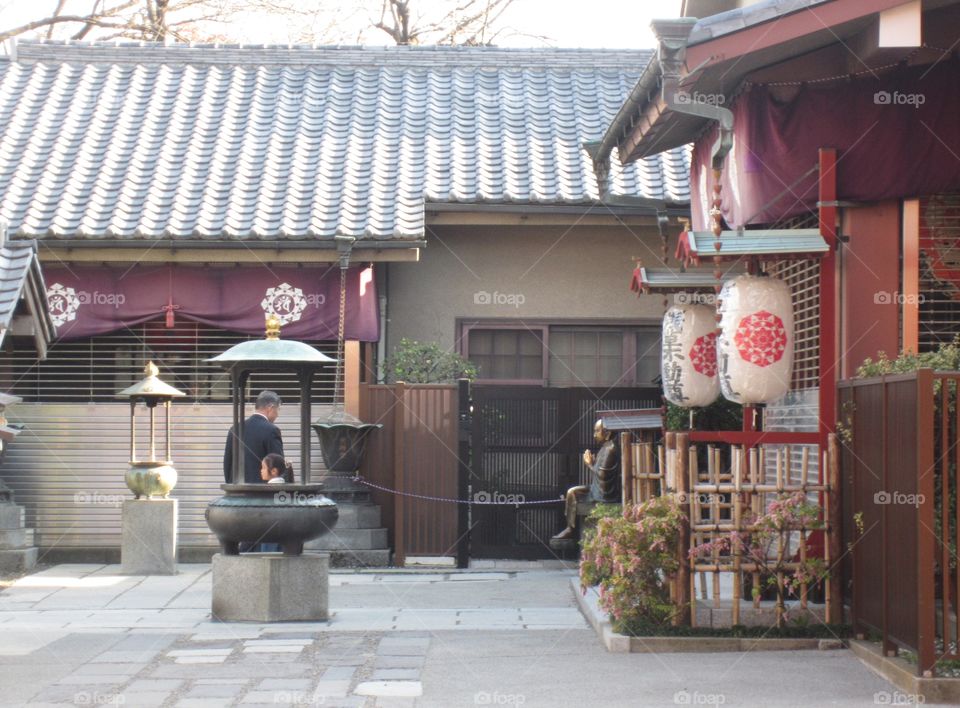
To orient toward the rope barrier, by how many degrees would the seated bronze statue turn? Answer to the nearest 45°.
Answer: approximately 45° to its right

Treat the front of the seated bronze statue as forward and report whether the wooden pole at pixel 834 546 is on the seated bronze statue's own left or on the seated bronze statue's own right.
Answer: on the seated bronze statue's own left

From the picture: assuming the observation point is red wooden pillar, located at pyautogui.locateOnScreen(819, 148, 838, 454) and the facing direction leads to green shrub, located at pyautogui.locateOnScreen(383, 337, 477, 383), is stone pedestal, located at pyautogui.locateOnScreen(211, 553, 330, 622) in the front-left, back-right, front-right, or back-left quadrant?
front-left

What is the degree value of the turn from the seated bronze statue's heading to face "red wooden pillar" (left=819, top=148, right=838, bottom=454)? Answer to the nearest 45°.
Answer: approximately 135° to its left

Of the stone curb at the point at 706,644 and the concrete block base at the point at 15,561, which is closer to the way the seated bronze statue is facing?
the concrete block base

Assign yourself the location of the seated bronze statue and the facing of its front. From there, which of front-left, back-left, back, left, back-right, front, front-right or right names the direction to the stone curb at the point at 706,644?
left

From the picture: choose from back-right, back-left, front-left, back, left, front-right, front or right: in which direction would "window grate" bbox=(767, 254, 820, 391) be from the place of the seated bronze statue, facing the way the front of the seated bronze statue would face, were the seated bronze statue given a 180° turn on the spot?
front-right

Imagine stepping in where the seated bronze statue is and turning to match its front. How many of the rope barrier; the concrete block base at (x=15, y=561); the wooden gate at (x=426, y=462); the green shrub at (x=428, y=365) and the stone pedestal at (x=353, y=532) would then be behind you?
0

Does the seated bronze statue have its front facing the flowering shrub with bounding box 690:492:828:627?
no

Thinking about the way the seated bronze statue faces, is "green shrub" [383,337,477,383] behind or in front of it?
in front

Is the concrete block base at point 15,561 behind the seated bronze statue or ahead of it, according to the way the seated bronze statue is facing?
ahead

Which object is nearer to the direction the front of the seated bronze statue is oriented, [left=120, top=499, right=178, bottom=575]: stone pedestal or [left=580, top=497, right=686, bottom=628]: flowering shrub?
the stone pedestal

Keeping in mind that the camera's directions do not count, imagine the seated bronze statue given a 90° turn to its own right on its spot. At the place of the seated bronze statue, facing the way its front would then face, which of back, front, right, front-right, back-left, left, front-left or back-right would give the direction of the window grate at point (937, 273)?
back-right

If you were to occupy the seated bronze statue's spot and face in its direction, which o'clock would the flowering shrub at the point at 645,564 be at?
The flowering shrub is roughly at 9 o'clock from the seated bronze statue.

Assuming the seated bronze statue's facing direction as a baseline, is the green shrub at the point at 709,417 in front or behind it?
behind

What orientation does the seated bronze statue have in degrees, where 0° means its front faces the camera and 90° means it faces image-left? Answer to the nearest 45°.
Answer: approximately 90°

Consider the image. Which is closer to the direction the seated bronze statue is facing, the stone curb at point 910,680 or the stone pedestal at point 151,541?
the stone pedestal
